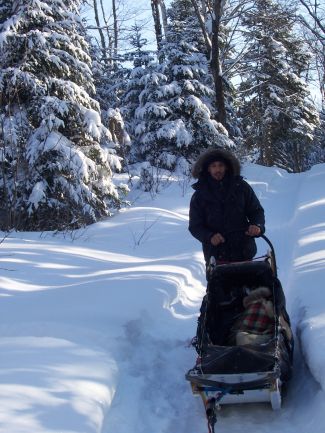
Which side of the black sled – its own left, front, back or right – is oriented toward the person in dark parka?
back

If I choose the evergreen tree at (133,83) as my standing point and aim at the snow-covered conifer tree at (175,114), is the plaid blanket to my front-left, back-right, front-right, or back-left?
front-right

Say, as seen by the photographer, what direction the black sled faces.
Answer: facing the viewer

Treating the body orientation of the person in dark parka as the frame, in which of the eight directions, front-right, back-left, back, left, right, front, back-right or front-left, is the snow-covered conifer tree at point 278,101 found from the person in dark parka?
back

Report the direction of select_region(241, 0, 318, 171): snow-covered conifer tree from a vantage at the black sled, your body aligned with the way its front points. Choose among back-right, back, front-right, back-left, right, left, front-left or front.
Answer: back

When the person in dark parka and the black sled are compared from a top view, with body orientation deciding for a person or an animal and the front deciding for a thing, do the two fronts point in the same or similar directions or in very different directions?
same or similar directions

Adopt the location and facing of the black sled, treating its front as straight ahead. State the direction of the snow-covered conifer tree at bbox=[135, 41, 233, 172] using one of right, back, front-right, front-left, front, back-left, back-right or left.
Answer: back

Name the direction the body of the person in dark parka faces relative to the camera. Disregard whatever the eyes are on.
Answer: toward the camera

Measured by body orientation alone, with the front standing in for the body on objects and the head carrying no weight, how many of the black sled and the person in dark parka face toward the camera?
2

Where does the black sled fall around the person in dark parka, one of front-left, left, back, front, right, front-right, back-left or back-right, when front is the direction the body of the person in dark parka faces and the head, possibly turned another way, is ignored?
front

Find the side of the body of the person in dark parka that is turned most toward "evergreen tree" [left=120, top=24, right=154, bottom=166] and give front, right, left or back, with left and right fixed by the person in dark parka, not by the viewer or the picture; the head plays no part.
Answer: back

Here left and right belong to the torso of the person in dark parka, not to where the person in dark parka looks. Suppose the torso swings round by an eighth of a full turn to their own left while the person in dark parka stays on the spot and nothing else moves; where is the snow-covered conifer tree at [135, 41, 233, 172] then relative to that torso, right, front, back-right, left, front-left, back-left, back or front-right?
back-left

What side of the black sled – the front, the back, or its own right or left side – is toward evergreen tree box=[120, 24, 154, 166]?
back

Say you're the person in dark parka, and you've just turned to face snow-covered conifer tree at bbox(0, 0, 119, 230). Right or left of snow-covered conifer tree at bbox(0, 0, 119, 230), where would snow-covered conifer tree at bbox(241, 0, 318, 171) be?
right

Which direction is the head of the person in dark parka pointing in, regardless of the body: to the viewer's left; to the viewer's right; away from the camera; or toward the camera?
toward the camera

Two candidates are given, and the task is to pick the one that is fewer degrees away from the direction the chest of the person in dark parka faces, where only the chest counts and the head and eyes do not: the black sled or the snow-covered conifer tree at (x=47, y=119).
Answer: the black sled
